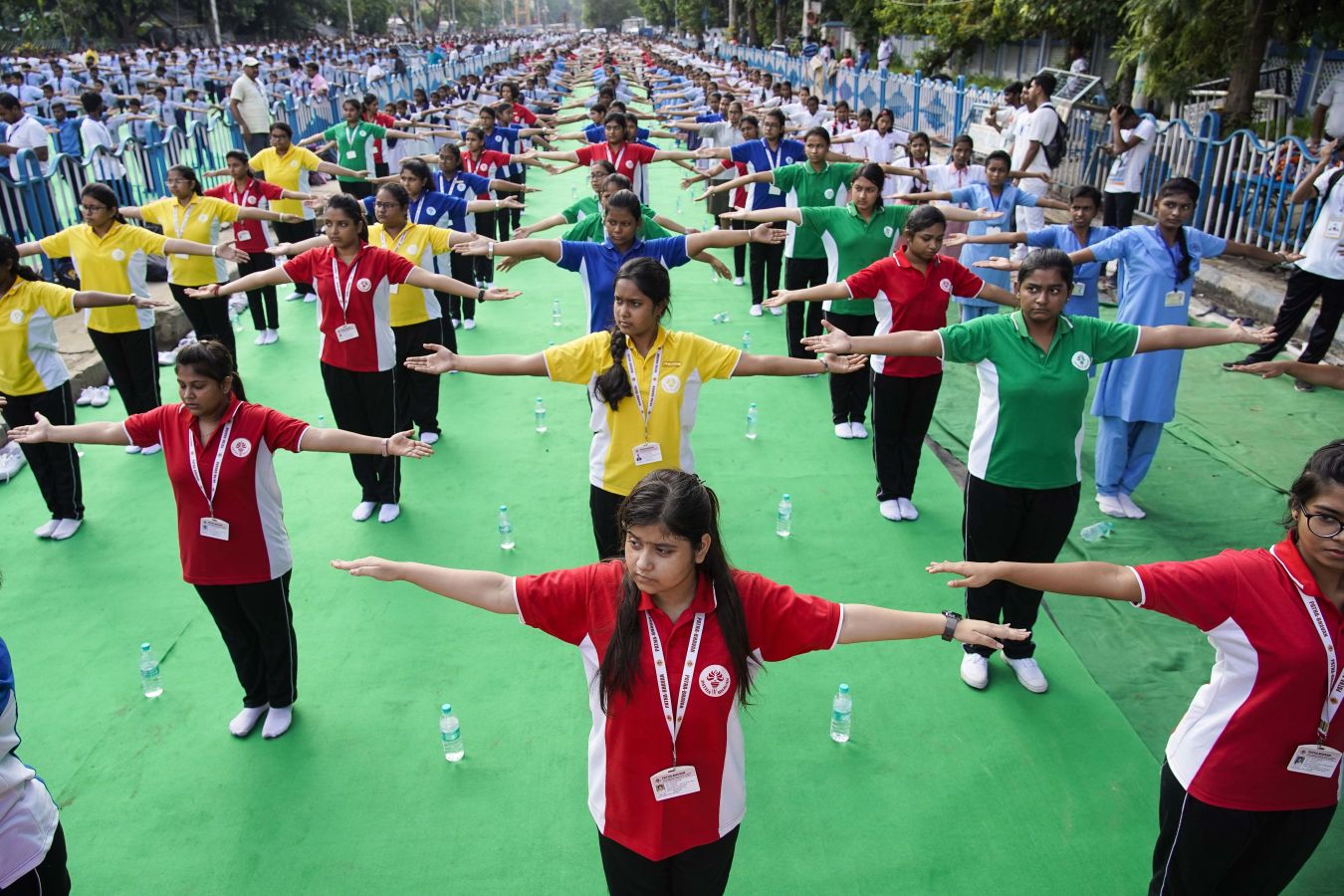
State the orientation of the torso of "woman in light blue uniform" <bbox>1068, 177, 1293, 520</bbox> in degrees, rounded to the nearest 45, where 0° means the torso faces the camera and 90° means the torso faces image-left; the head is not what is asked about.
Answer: approximately 315°

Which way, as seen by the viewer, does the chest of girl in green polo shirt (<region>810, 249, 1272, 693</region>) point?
toward the camera

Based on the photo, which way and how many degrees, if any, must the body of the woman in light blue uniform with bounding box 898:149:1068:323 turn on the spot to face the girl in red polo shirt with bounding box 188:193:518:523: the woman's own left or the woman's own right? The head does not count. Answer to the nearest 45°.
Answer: approximately 45° to the woman's own right

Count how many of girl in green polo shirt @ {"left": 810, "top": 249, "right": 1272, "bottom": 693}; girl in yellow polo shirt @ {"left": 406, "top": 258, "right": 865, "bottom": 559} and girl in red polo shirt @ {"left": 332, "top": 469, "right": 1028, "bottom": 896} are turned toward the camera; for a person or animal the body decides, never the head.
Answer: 3

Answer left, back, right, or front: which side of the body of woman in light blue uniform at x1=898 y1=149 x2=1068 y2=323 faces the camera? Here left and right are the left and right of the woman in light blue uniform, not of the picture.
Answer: front

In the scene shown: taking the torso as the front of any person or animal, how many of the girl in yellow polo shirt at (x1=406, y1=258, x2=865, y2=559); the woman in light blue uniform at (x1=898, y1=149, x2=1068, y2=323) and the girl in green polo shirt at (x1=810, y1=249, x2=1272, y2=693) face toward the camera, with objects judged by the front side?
3

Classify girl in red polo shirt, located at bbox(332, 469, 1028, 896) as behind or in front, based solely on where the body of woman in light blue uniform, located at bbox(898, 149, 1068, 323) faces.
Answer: in front

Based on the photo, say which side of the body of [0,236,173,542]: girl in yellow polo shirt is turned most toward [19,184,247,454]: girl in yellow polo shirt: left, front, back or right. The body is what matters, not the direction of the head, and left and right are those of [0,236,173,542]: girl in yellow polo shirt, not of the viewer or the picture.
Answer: back

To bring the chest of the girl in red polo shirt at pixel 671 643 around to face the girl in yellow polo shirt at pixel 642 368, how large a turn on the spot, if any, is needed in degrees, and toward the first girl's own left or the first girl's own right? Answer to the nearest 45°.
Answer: approximately 180°

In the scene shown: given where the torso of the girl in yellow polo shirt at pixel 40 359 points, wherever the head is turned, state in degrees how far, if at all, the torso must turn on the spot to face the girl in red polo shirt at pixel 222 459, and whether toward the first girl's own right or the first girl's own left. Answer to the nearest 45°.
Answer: approximately 45° to the first girl's own left

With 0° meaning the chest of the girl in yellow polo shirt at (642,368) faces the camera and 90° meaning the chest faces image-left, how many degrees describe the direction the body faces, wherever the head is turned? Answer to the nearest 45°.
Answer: approximately 0°

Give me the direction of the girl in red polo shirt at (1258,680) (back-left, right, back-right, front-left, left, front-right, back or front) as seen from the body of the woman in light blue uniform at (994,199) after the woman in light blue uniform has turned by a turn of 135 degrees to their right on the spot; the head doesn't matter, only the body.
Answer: back-left

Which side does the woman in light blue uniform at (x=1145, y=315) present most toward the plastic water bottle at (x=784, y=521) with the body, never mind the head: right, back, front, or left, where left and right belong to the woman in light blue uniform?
right
